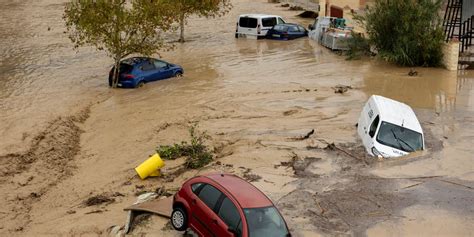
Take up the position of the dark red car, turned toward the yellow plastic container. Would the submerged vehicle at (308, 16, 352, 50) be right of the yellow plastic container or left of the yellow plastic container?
right

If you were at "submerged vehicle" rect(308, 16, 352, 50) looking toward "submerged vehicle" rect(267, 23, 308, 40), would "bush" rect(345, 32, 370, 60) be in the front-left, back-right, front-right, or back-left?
back-left

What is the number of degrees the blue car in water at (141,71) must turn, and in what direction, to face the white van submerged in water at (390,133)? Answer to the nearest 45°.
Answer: approximately 90° to its right

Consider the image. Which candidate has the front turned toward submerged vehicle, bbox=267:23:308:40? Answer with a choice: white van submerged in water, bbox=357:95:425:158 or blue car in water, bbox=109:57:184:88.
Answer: the blue car in water

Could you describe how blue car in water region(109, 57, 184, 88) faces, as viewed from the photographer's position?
facing away from the viewer and to the right of the viewer

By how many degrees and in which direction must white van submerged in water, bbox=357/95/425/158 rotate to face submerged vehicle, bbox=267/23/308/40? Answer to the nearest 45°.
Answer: approximately 135° to its left

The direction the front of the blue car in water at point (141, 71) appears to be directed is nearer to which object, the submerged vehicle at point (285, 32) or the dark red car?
the submerged vehicle

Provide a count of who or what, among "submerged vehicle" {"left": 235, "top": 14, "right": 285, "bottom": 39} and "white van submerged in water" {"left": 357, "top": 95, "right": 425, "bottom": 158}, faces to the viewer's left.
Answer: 0

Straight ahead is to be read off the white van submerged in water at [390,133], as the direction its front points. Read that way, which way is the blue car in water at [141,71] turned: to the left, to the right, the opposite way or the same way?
to the left
